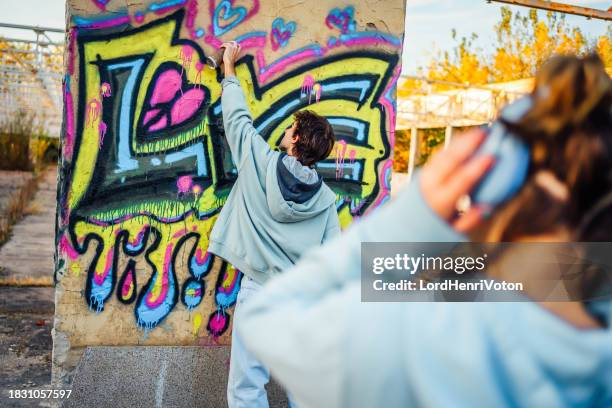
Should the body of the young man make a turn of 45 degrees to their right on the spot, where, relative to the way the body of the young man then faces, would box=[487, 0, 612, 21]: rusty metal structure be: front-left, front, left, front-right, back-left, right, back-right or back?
front-right

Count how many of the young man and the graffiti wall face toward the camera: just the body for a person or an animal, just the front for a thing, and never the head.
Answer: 1

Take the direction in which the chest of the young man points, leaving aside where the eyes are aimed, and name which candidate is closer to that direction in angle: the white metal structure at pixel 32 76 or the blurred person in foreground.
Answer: the white metal structure

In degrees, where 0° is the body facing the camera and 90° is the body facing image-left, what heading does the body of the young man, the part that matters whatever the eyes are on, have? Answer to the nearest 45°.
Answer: approximately 135°

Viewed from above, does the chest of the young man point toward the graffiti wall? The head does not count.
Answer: yes

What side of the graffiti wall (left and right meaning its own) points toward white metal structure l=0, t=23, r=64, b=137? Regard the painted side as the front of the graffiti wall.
back
